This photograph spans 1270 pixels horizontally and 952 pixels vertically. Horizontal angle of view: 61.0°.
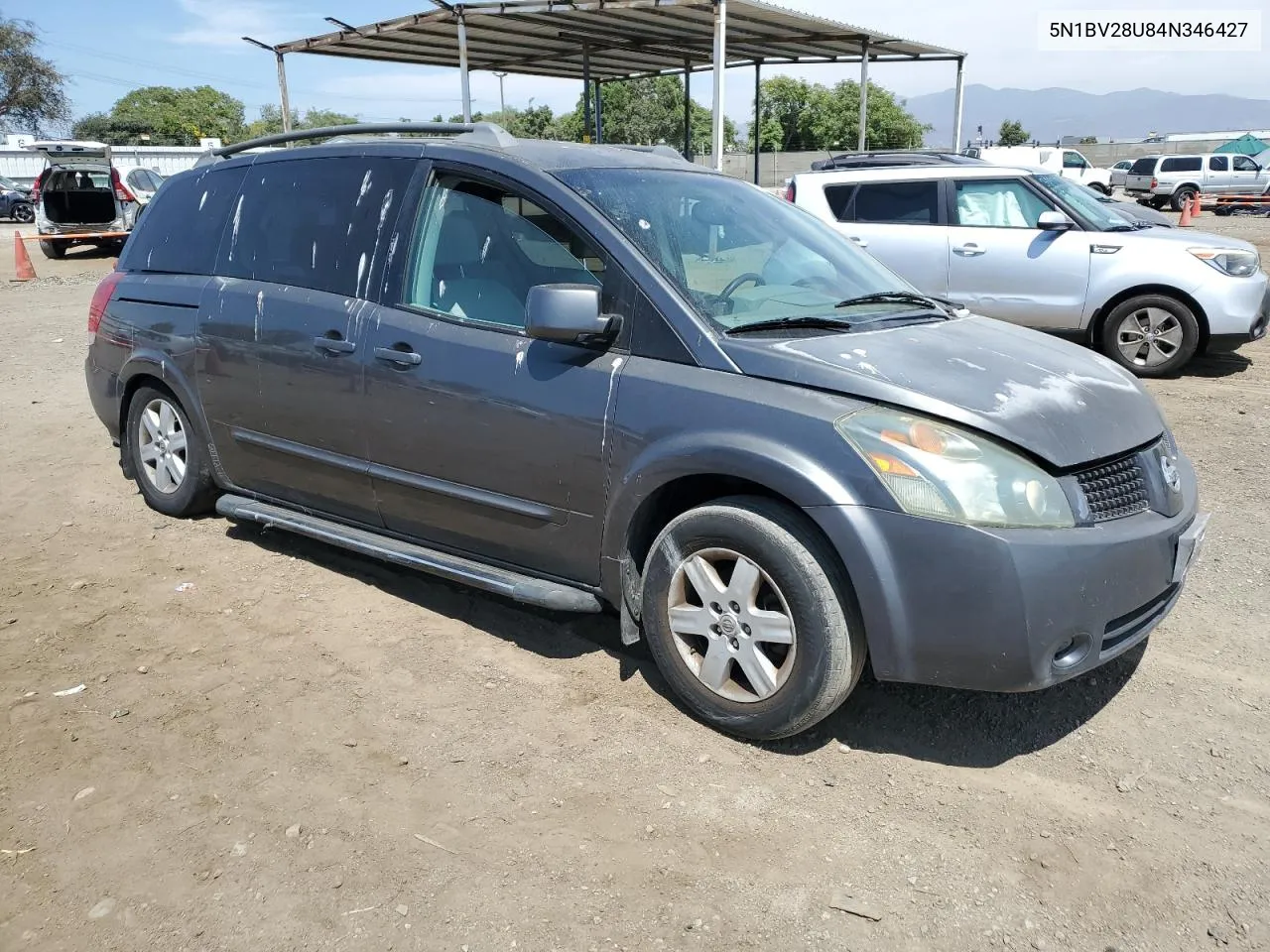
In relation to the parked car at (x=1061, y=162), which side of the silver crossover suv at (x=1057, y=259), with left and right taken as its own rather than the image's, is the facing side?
left

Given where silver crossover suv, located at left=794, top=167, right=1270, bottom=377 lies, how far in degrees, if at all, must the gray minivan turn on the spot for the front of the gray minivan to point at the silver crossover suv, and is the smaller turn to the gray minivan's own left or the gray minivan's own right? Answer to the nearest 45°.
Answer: approximately 90° to the gray minivan's own left

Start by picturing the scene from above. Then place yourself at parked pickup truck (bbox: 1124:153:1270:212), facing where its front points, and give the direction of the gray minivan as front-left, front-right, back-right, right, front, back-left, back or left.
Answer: back-right

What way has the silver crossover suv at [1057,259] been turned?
to the viewer's right

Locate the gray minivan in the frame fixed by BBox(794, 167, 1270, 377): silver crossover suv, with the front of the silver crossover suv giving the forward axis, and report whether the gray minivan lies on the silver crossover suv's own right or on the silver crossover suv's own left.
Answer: on the silver crossover suv's own right

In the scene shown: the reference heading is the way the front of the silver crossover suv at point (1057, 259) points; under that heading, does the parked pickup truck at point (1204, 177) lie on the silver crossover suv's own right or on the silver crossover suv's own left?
on the silver crossover suv's own left

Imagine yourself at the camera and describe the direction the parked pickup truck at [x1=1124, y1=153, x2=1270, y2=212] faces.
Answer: facing away from the viewer and to the right of the viewer

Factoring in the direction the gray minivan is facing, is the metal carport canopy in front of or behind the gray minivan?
behind

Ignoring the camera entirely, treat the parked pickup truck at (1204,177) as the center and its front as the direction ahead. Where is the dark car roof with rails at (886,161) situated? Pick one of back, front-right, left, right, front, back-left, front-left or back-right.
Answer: back-right

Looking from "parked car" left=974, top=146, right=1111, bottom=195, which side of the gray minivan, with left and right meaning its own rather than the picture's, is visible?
left

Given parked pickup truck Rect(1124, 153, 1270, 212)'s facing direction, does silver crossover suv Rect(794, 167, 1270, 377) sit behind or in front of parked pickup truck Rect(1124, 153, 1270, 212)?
behind
